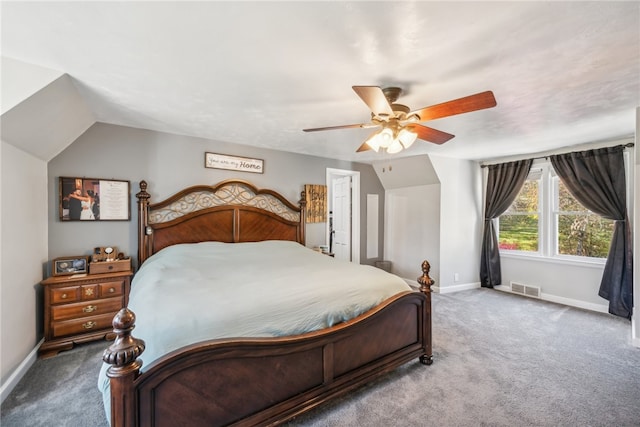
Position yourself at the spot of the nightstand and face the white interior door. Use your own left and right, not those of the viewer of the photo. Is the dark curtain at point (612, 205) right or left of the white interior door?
right

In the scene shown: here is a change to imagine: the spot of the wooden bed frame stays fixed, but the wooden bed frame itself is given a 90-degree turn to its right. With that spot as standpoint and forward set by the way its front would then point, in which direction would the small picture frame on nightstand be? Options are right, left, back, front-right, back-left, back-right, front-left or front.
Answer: right

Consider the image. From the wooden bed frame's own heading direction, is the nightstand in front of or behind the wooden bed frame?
behind

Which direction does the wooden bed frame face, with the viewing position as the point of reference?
facing the viewer and to the right of the viewer

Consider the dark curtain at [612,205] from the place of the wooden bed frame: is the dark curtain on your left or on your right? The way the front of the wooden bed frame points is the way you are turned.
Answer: on your left

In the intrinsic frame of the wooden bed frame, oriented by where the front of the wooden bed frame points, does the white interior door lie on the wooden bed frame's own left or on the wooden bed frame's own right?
on the wooden bed frame's own left

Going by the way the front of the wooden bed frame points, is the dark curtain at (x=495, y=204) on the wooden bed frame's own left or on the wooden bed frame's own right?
on the wooden bed frame's own left

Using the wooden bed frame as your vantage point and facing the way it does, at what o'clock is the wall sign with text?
The wall sign with text is roughly at 7 o'clock from the wooden bed frame.

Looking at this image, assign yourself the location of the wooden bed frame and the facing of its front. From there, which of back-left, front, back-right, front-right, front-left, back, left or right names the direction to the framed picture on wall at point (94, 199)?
back
